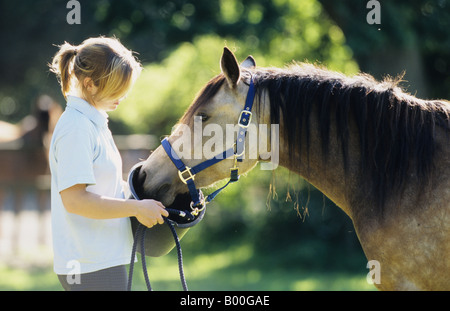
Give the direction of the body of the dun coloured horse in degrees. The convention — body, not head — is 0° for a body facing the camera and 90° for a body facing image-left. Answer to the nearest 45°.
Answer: approximately 90°

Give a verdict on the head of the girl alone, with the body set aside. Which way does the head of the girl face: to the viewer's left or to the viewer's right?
to the viewer's right

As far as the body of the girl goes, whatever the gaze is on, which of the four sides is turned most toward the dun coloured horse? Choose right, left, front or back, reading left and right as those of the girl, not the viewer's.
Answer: front

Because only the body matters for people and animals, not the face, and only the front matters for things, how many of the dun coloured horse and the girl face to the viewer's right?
1

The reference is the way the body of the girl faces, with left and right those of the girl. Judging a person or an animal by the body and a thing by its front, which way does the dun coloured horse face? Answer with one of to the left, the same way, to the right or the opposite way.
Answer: the opposite way

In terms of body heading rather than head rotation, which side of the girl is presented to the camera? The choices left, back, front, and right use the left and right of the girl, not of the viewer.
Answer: right

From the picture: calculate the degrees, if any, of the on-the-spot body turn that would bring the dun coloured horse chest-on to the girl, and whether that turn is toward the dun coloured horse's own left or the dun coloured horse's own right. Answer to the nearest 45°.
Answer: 0° — it already faces them
